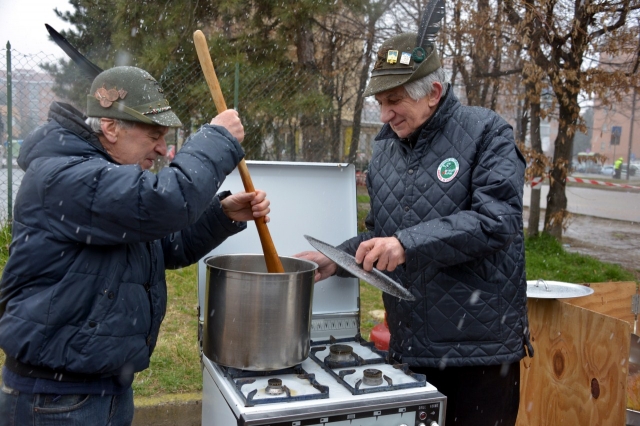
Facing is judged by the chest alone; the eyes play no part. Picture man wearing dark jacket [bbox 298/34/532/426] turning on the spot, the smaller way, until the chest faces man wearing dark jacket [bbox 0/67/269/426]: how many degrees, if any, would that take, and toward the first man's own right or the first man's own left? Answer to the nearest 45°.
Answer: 0° — they already face them

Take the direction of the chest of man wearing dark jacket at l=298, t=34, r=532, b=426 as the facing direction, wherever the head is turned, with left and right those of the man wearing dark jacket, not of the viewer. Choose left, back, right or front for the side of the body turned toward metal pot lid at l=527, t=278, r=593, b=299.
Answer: back

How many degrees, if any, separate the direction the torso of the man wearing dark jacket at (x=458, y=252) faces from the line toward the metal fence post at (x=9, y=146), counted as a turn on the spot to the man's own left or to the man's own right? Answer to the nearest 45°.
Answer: approximately 90° to the man's own right

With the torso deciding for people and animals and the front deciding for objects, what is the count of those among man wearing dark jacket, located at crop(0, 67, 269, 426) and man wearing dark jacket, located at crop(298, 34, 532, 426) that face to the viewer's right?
1

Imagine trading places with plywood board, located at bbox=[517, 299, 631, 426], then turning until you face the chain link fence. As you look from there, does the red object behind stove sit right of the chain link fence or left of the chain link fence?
left

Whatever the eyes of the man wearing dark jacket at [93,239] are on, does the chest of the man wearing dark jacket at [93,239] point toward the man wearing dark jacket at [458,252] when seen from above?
yes

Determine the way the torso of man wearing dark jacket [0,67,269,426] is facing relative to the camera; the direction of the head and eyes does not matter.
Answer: to the viewer's right

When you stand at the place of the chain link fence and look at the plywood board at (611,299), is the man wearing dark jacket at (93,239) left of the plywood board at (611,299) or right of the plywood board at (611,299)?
right

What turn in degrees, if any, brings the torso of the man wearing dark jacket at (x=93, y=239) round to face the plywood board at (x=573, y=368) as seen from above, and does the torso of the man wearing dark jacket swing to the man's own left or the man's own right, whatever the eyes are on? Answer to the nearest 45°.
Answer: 0° — they already face it

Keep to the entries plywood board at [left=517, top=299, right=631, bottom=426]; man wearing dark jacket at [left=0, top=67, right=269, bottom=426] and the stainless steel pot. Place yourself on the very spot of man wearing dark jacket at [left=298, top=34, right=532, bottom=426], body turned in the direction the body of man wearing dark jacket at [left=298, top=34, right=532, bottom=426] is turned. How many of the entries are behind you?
1

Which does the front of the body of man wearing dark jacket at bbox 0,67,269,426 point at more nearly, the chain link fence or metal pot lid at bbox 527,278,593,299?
the metal pot lid

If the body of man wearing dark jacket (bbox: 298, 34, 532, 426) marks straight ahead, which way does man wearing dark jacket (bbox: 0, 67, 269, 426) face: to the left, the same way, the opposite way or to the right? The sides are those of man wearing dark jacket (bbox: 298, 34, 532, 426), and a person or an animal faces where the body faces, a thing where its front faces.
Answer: the opposite way
